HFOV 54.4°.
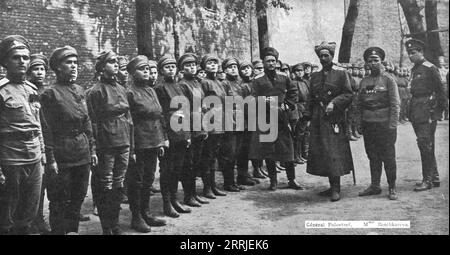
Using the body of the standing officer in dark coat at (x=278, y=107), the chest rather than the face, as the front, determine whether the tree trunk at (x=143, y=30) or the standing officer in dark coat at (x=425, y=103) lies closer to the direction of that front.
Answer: the standing officer in dark coat

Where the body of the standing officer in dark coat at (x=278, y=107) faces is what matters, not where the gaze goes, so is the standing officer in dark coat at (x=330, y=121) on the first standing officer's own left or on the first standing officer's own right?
on the first standing officer's own left

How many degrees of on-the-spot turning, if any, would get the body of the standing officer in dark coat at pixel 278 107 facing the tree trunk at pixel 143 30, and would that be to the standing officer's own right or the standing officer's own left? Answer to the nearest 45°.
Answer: approximately 135° to the standing officer's own right

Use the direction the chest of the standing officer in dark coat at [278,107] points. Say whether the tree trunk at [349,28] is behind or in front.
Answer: behind

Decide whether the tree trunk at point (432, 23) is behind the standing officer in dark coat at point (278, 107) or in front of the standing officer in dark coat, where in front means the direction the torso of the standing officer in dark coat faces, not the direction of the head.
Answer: behind

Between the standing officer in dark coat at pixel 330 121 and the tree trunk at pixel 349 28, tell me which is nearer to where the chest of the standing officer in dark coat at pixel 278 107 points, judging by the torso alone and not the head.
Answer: the standing officer in dark coat
